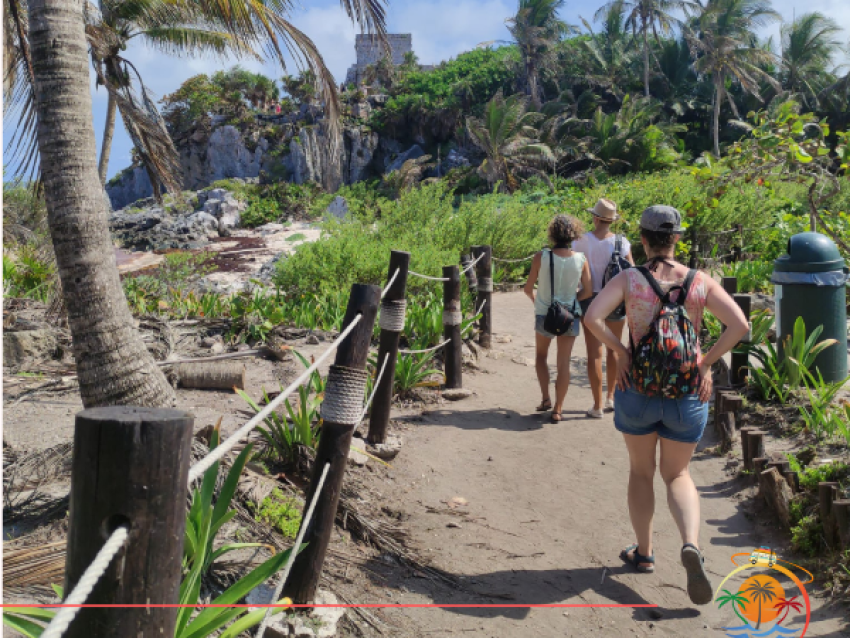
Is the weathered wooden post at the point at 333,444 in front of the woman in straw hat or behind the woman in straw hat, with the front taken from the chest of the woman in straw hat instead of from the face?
behind

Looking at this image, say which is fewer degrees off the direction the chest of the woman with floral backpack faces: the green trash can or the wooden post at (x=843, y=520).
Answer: the green trash can

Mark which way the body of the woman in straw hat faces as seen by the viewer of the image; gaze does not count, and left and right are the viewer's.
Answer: facing away from the viewer

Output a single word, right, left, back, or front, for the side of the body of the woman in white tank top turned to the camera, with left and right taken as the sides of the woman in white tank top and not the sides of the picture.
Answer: back

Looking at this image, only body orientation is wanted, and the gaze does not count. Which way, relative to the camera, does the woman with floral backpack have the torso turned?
away from the camera

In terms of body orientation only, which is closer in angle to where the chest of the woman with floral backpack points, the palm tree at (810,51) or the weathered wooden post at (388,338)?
the palm tree

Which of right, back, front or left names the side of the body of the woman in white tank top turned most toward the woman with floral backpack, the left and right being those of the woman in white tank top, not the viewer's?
back

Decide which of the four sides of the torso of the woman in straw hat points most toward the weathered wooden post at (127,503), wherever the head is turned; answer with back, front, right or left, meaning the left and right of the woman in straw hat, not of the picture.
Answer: back

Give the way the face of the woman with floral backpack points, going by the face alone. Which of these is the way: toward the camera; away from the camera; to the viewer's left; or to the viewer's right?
away from the camera

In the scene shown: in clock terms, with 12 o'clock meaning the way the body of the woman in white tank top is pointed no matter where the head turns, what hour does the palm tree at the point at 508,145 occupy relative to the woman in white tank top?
The palm tree is roughly at 12 o'clock from the woman in white tank top.

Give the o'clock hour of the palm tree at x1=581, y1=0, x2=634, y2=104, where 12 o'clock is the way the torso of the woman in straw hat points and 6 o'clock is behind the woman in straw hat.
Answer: The palm tree is roughly at 12 o'clock from the woman in straw hat.

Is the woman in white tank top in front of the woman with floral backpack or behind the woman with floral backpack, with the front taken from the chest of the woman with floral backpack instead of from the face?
in front
